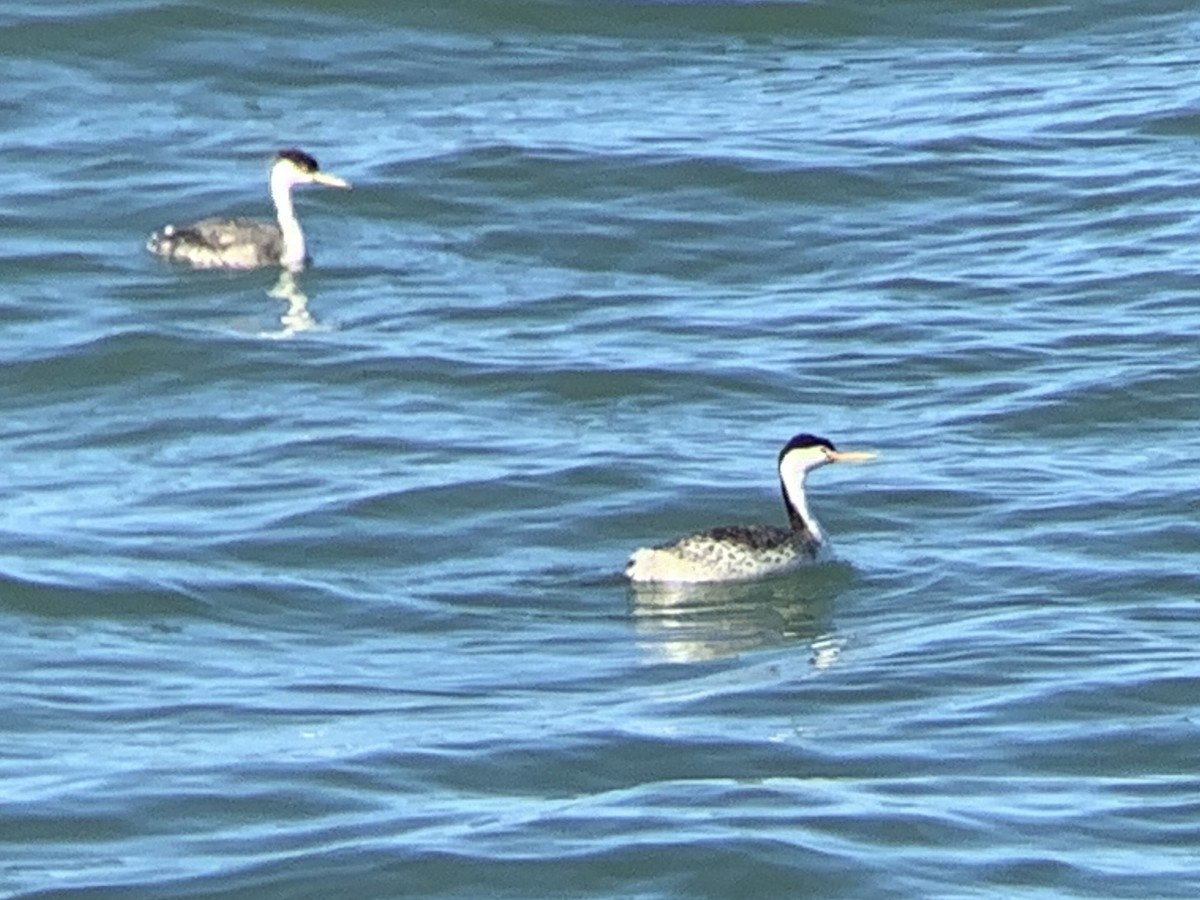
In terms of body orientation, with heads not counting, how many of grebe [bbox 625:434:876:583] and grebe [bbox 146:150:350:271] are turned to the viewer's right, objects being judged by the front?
2

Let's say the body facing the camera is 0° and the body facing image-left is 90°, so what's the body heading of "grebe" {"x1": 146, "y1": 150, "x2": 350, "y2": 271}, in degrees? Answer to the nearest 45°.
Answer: approximately 270°

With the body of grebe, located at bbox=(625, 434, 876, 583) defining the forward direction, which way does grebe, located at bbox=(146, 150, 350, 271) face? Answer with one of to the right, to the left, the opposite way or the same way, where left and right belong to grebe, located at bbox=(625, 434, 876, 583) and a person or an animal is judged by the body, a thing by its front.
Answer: the same way

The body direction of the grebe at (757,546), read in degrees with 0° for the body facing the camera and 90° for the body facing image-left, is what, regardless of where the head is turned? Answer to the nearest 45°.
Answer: approximately 270°

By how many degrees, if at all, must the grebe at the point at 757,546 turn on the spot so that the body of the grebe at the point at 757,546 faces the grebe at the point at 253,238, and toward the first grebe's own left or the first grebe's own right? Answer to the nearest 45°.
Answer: approximately 135° to the first grebe's own left

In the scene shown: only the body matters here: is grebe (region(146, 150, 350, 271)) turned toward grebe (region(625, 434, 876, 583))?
no
